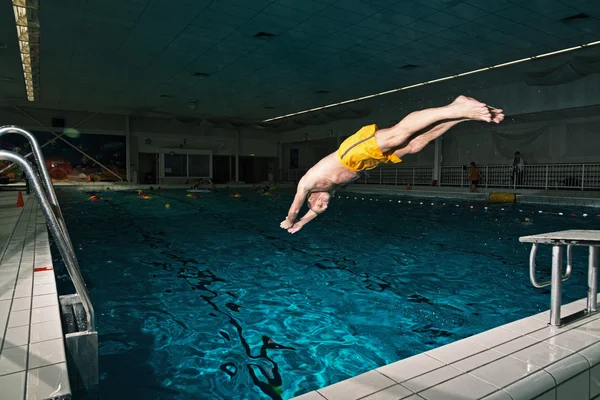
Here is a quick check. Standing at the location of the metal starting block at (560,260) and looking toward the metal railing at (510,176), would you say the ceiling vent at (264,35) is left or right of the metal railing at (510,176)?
left

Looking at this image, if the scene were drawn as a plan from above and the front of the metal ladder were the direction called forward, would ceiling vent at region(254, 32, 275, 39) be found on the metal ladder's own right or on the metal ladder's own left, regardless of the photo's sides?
on the metal ladder's own left

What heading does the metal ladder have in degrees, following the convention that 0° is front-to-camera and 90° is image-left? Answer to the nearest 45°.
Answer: approximately 270°

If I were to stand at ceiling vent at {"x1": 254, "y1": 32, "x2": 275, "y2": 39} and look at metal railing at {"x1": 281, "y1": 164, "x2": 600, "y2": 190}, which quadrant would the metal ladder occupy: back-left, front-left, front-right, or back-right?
back-right
